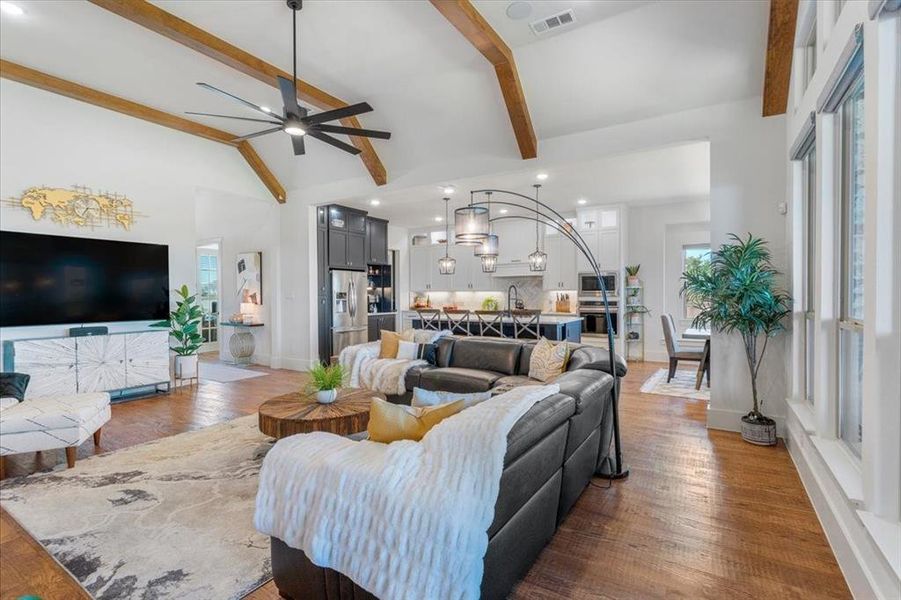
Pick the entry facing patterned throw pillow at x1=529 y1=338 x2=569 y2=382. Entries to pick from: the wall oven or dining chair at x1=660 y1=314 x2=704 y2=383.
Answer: the wall oven

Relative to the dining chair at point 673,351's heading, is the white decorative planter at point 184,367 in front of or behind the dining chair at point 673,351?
behind

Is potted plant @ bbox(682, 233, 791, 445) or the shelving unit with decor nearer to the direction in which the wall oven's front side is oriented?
the potted plant

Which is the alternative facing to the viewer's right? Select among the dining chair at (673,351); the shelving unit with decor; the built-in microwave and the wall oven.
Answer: the dining chair

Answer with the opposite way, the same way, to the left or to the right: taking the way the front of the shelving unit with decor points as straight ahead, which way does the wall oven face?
the same way

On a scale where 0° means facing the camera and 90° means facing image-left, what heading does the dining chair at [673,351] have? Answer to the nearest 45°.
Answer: approximately 270°

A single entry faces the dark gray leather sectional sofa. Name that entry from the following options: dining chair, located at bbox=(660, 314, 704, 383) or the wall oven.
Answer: the wall oven

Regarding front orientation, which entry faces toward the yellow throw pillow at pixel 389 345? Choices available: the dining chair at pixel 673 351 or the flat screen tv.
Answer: the flat screen tv

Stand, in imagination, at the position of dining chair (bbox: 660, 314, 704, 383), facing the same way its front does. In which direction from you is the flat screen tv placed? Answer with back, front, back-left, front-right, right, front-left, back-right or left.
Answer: back-right

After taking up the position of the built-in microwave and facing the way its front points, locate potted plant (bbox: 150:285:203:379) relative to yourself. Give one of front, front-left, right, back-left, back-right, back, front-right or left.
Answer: front-right

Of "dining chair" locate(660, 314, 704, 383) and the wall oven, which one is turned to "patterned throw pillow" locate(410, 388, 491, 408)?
the wall oven

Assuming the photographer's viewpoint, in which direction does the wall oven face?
facing the viewer

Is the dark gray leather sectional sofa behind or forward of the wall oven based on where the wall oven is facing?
forward

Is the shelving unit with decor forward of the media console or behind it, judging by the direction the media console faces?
forward

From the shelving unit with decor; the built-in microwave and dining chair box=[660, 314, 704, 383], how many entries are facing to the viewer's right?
1

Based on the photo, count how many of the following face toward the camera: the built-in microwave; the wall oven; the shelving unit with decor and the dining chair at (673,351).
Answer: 3

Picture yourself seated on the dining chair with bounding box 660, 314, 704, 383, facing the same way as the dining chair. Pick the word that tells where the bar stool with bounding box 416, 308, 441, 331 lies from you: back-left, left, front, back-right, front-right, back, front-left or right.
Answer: back

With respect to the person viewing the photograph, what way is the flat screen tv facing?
facing the viewer and to the right of the viewer

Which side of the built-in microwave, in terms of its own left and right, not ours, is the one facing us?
front
